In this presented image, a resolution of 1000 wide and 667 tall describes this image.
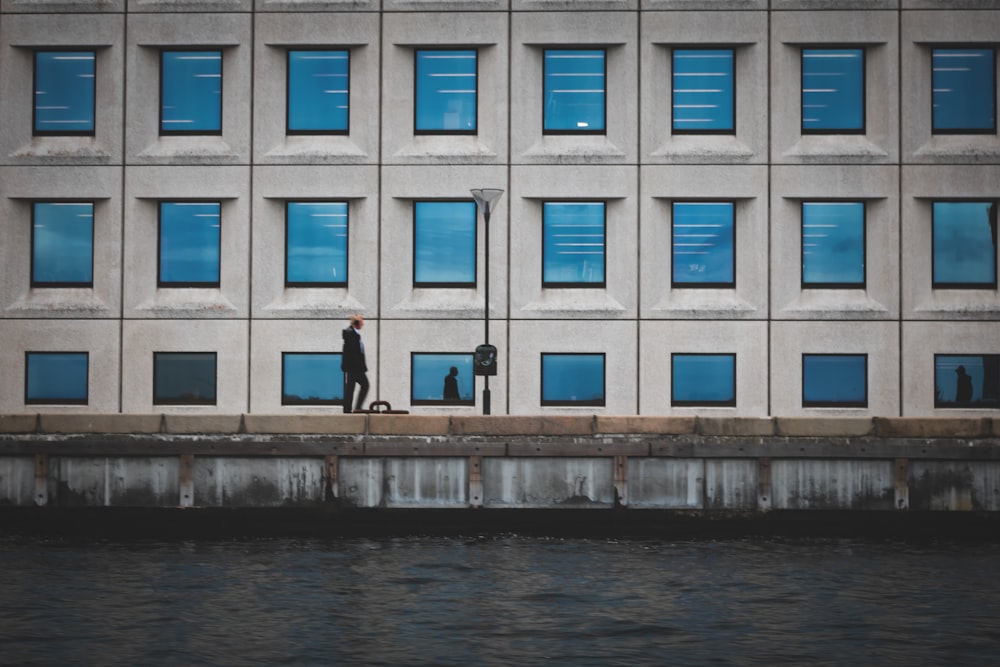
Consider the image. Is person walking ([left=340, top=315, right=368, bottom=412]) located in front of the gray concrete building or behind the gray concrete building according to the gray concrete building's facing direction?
in front

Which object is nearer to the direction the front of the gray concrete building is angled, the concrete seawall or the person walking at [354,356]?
the concrete seawall

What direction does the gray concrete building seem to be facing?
toward the camera

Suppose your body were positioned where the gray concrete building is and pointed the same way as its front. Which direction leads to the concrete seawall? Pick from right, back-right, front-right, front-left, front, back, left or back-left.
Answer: front
